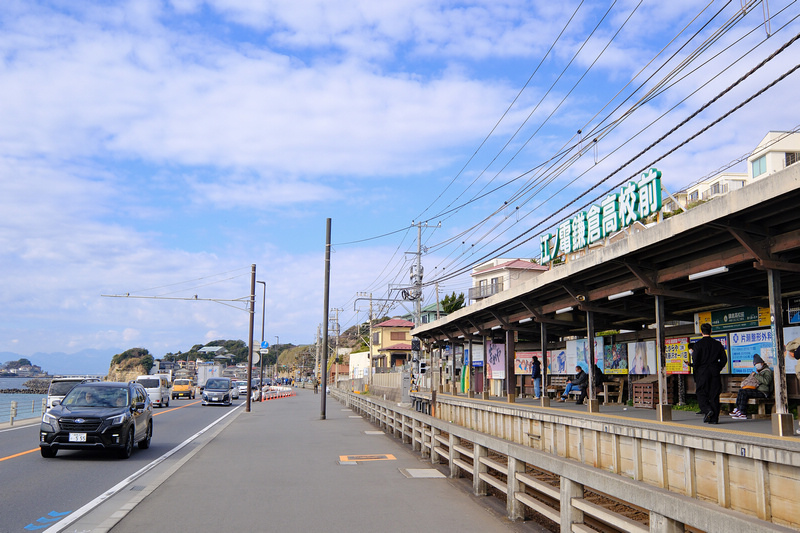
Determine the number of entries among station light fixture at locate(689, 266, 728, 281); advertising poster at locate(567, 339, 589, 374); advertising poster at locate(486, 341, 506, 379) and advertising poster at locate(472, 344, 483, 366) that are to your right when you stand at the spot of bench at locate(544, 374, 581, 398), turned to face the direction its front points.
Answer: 2

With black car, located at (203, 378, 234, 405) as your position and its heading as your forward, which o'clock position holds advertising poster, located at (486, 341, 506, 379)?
The advertising poster is roughly at 11 o'clock from the black car.

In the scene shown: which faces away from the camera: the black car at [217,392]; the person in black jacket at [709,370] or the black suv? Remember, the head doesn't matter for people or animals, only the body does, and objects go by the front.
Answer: the person in black jacket

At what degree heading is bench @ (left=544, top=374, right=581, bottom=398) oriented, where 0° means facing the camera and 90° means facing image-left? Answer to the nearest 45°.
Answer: approximately 45°

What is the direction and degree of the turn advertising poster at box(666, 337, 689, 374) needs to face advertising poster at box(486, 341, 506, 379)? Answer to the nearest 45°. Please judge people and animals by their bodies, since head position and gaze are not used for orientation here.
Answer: approximately 90° to its right

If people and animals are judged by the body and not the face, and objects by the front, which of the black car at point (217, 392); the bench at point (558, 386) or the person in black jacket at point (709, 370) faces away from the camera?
the person in black jacket

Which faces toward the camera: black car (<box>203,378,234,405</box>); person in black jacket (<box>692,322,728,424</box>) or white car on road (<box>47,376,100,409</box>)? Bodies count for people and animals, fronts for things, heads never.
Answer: the black car

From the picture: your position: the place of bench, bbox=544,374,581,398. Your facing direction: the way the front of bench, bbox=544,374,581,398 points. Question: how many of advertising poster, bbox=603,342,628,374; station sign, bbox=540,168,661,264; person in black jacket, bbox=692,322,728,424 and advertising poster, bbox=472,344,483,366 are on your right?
1

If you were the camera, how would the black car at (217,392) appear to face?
facing the viewer

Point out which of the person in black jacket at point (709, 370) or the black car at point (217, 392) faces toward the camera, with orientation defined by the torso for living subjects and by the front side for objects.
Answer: the black car

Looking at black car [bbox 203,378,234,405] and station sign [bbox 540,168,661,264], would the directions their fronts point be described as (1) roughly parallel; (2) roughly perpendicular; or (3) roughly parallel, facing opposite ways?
roughly perpendicular

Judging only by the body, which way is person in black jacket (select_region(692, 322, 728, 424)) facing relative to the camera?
away from the camera
